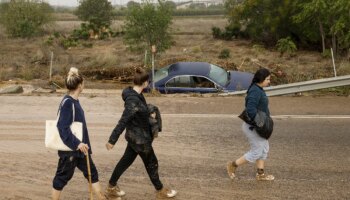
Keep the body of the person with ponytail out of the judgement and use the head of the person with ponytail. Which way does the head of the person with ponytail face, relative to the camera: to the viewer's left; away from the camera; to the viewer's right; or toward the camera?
to the viewer's right

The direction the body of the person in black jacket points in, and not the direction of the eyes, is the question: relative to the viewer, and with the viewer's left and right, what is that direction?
facing to the right of the viewer

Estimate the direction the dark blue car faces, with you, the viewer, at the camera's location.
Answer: facing to the right of the viewer

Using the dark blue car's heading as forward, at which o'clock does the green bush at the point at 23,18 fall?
The green bush is roughly at 8 o'clock from the dark blue car.

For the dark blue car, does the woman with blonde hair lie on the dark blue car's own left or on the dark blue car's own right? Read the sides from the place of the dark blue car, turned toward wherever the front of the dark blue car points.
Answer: on the dark blue car's own right

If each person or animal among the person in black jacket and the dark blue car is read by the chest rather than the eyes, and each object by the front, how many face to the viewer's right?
2

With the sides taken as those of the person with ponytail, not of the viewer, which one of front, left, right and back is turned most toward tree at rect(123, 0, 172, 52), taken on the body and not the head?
left
